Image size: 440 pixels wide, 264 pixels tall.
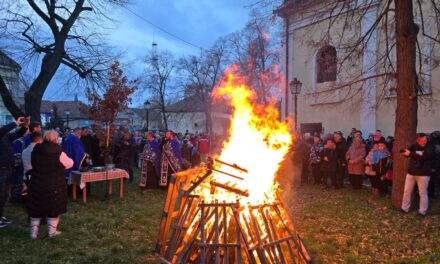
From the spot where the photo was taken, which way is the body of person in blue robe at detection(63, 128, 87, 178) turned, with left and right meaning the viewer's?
facing to the right of the viewer

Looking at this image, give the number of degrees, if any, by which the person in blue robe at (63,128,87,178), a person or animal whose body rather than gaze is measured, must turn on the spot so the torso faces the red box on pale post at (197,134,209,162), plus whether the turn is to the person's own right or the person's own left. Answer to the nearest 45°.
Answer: approximately 45° to the person's own left

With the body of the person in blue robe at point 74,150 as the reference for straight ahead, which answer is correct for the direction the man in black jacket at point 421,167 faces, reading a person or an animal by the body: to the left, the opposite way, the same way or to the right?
the opposite way

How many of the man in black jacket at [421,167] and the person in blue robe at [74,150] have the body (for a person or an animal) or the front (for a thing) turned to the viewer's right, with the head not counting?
1

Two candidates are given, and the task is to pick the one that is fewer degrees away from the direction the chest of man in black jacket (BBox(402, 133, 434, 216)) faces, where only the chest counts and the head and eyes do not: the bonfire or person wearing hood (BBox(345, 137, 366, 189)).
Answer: the bonfire

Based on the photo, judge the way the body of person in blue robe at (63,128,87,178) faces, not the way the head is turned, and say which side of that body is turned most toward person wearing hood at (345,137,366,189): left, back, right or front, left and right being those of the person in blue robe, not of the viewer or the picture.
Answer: front

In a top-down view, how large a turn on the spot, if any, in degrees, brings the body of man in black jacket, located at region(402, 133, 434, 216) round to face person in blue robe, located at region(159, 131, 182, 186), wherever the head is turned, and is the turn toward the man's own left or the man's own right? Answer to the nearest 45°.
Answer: approximately 45° to the man's own right

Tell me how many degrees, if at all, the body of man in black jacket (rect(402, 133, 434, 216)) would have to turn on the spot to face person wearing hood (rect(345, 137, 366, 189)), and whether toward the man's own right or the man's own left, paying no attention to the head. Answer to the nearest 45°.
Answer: approximately 90° to the man's own right

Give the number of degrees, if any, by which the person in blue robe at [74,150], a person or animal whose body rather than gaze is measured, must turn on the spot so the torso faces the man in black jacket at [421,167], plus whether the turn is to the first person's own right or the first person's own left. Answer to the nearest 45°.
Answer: approximately 45° to the first person's own right

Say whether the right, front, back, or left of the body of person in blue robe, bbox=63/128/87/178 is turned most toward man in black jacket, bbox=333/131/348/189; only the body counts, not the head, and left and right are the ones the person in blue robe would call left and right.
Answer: front

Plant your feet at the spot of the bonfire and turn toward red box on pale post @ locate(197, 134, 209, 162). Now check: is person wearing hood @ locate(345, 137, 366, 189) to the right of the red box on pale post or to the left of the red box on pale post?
right

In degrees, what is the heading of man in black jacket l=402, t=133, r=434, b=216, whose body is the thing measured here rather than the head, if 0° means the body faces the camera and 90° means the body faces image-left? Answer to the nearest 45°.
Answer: approximately 45°
